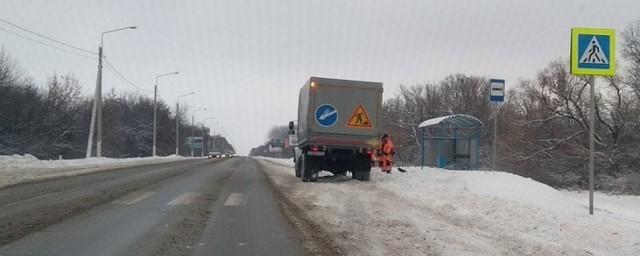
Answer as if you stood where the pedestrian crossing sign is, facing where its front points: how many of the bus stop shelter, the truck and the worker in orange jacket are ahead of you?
0

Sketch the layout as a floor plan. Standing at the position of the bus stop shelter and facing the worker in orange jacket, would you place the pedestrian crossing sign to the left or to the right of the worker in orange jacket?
left

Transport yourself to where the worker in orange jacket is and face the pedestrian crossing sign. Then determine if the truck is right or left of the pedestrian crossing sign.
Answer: right

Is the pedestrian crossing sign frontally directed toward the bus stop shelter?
no

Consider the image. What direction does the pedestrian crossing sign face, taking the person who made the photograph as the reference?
facing the viewer

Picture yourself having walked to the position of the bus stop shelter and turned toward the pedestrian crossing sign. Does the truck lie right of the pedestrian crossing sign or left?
right

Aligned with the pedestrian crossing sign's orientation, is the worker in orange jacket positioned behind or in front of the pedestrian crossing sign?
behind

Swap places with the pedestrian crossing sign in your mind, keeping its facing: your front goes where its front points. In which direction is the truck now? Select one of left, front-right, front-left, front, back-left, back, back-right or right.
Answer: back-right
